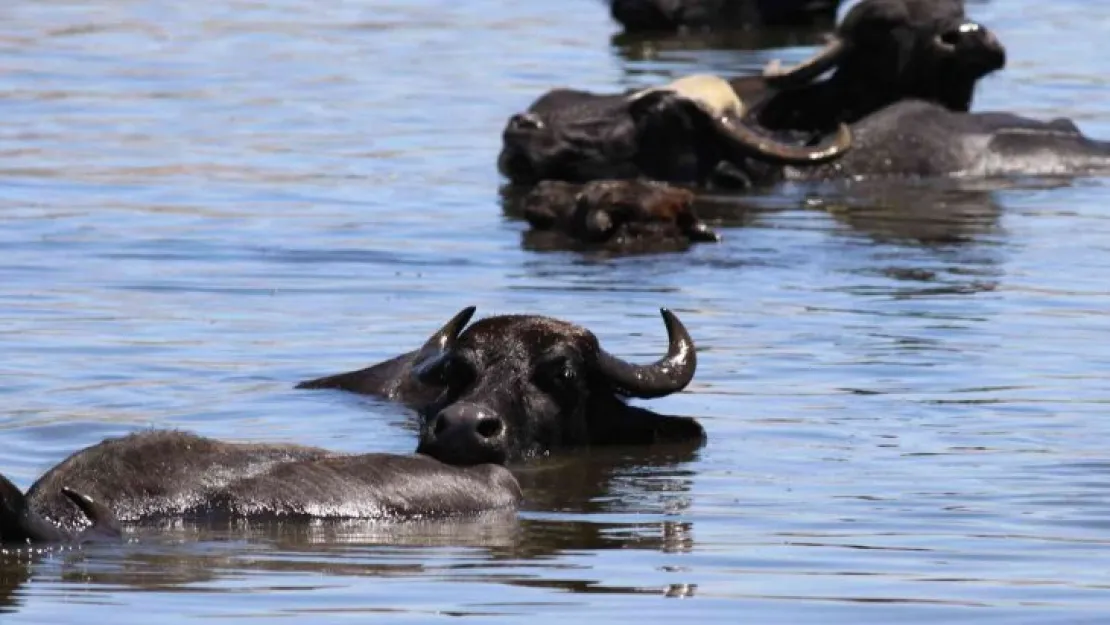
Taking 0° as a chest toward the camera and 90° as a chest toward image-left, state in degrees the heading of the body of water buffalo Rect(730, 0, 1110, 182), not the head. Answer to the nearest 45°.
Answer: approximately 90°
